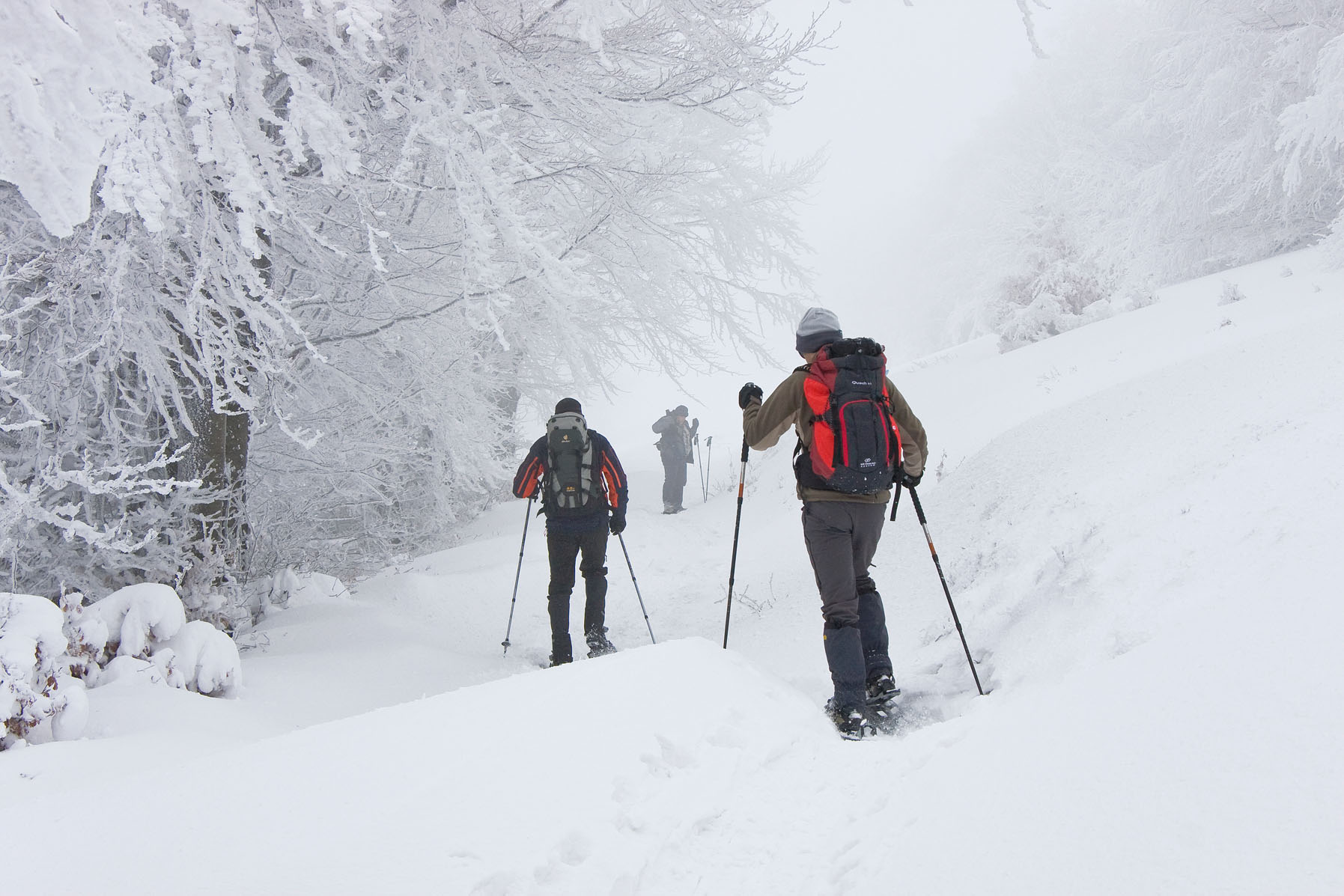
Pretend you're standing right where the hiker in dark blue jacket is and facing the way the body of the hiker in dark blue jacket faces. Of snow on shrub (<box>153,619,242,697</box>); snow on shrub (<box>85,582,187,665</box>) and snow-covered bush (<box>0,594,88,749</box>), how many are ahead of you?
0

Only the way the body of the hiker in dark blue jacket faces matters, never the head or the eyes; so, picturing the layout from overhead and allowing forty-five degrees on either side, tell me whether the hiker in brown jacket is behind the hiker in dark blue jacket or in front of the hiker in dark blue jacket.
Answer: behind

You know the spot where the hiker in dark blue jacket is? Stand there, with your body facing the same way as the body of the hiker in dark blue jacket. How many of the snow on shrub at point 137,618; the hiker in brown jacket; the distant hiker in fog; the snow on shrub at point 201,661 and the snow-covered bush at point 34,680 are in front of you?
1

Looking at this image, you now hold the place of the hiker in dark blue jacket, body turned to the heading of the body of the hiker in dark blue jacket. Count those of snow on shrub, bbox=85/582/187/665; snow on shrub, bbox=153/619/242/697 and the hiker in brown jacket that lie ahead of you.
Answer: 0

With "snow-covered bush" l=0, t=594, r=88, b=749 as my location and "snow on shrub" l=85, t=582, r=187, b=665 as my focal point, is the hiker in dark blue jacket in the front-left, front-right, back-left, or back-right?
front-right

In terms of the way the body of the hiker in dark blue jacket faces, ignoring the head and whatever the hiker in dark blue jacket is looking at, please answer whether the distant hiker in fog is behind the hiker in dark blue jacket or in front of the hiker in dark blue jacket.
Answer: in front

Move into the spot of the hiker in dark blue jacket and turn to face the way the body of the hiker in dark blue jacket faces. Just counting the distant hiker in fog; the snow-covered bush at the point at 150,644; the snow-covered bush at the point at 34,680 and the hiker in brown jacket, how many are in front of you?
1

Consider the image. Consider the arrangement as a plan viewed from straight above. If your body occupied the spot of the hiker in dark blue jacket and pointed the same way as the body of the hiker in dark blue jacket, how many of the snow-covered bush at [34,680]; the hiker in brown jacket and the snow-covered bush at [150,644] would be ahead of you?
0

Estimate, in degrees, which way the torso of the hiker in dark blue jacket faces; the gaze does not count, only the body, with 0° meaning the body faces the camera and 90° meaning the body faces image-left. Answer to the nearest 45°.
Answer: approximately 180°

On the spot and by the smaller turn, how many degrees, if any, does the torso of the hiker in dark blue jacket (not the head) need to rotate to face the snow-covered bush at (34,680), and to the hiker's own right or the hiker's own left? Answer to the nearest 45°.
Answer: approximately 135° to the hiker's own left

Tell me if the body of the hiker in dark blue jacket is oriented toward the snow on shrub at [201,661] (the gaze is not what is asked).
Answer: no

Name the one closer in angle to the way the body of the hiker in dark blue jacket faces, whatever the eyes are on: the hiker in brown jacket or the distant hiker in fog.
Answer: the distant hiker in fog

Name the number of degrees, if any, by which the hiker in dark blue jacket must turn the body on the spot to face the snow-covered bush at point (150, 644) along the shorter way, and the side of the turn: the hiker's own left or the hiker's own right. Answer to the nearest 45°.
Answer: approximately 135° to the hiker's own left
